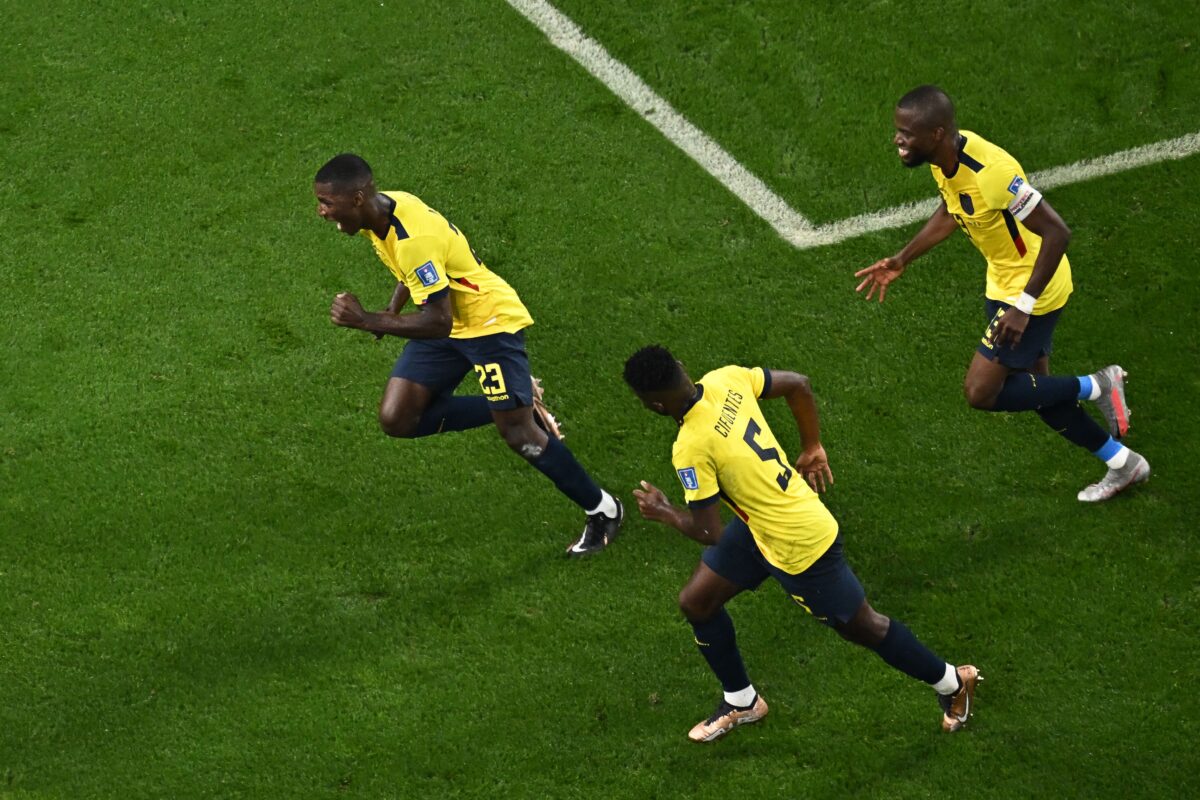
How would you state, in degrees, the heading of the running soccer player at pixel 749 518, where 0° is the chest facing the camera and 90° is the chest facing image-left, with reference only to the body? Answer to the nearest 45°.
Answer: approximately 135°

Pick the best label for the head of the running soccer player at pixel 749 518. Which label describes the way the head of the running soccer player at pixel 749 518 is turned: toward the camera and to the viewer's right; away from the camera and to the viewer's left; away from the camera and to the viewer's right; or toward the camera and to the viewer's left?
away from the camera and to the viewer's left

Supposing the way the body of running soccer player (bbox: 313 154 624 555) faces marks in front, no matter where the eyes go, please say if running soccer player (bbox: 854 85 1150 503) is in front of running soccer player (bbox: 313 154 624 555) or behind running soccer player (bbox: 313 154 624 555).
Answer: behind

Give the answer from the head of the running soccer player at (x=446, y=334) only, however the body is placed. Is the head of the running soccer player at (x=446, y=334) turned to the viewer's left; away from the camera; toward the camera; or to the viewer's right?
to the viewer's left

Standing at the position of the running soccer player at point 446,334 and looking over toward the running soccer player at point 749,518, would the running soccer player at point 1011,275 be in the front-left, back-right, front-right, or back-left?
front-left

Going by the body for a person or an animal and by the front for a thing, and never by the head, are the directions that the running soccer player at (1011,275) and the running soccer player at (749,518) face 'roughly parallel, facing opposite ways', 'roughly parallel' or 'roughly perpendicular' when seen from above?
roughly perpendicular

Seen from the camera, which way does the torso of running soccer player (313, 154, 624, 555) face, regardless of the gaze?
to the viewer's left

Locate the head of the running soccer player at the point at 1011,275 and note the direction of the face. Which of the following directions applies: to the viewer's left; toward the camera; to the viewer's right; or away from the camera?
to the viewer's left

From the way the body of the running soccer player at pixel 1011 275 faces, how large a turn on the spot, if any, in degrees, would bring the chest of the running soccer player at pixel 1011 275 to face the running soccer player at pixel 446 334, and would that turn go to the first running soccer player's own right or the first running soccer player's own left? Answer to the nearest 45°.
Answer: approximately 45° to the first running soccer player's own right

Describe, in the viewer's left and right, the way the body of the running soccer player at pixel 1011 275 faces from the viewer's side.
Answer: facing the viewer and to the left of the viewer

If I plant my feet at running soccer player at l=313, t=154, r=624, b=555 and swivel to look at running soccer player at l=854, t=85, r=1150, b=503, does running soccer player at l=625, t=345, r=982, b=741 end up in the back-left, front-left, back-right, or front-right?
front-right

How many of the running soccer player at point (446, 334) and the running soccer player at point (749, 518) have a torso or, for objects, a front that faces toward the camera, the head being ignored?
0
